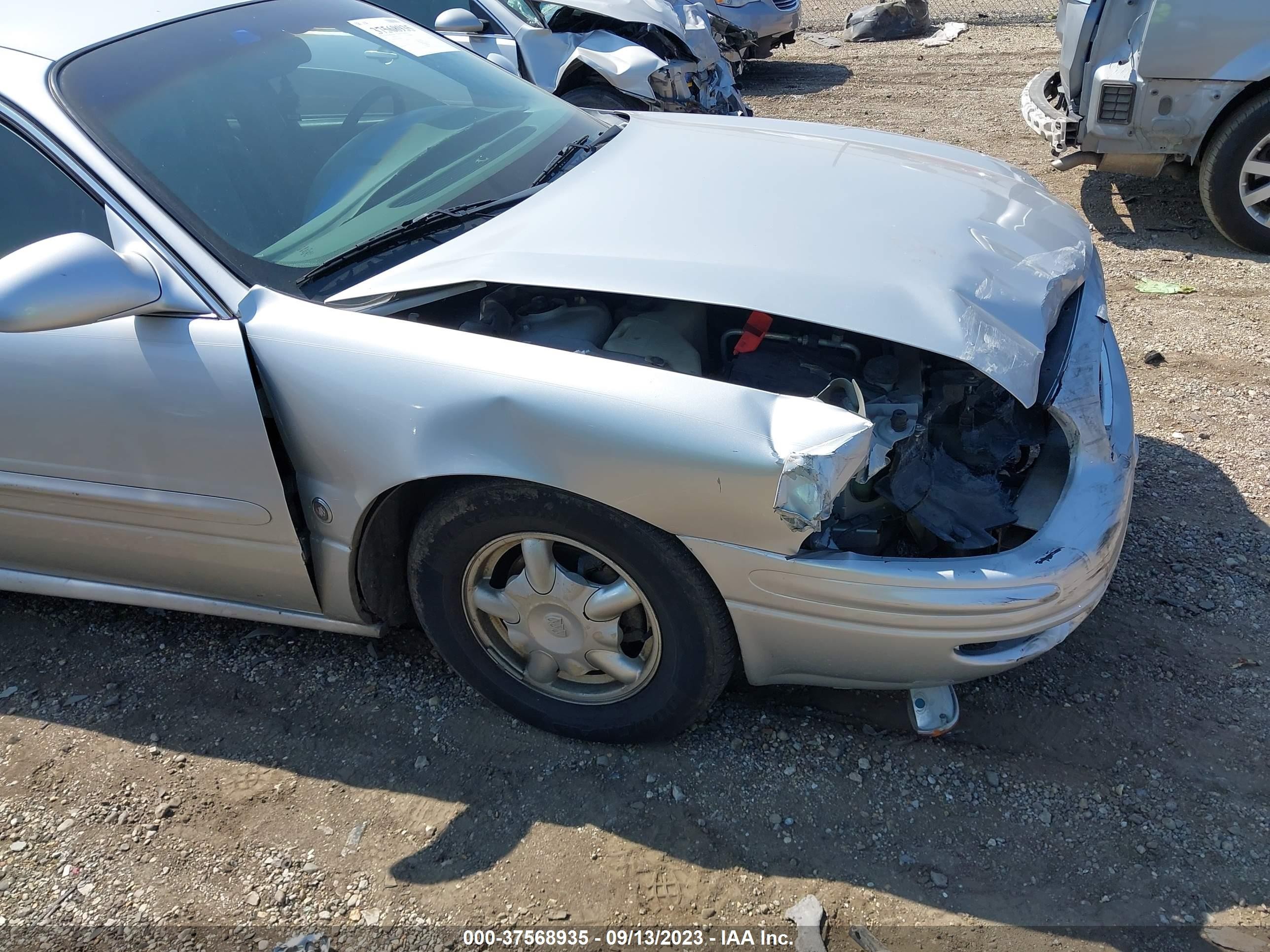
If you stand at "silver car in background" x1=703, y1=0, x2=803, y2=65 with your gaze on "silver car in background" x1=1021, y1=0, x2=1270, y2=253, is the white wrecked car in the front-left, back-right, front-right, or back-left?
front-right

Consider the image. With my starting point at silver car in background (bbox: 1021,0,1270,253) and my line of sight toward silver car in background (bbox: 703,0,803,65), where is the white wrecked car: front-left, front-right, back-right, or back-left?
front-left

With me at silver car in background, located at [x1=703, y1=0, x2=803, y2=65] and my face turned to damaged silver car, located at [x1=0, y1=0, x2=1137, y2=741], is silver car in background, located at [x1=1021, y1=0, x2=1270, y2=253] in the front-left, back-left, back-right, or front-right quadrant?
front-left

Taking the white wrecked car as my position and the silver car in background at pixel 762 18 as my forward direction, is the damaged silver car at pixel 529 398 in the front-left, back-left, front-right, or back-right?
back-right

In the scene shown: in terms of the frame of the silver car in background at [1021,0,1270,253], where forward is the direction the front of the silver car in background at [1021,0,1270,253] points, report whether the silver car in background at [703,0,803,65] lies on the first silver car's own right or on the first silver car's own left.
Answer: on the first silver car's own left

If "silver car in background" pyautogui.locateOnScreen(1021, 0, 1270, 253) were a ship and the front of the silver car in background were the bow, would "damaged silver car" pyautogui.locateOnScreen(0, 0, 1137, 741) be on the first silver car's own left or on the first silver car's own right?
on the first silver car's own right

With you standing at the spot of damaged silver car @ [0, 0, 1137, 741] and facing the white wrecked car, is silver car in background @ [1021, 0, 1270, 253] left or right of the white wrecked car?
right
